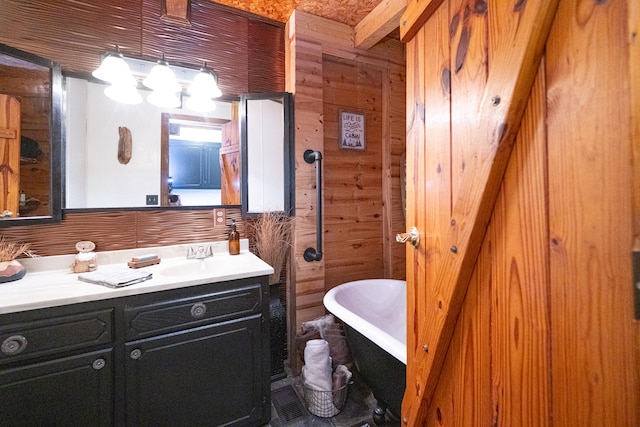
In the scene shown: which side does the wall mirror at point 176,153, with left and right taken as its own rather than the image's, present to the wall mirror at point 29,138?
right

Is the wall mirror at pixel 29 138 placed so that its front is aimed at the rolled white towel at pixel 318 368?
yes

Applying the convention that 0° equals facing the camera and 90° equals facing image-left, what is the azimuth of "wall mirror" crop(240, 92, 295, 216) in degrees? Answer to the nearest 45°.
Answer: approximately 0°

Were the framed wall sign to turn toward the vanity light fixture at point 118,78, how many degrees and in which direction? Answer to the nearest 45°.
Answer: approximately 45° to its right
